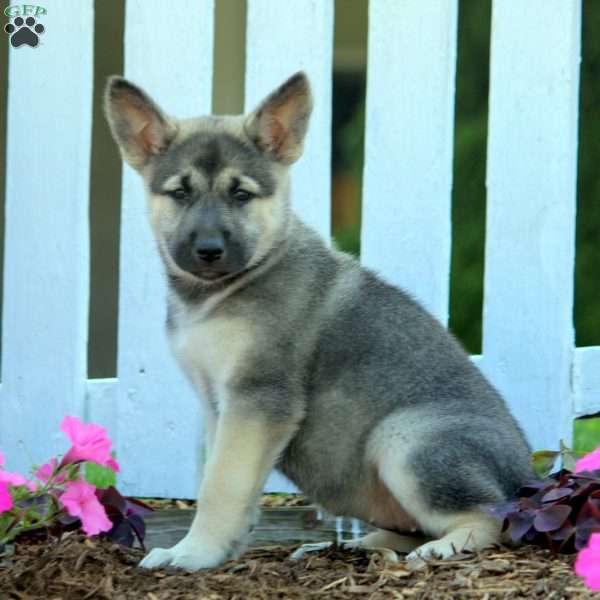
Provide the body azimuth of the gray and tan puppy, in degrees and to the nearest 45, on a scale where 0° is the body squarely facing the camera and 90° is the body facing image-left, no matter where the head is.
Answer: approximately 45°

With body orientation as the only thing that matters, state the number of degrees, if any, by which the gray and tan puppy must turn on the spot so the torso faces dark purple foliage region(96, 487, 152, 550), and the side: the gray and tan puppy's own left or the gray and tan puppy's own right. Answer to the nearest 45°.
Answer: approximately 45° to the gray and tan puppy's own right

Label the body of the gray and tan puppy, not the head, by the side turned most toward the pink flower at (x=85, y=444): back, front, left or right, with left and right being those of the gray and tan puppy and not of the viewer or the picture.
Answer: front

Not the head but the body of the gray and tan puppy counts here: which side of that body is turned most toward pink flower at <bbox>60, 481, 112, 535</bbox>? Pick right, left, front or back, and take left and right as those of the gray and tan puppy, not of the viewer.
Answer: front

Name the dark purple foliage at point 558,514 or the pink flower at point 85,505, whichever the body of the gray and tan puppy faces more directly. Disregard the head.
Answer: the pink flower

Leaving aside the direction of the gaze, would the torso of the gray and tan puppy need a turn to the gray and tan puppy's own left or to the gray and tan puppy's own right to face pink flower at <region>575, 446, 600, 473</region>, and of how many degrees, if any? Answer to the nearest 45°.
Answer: approximately 90° to the gray and tan puppy's own left

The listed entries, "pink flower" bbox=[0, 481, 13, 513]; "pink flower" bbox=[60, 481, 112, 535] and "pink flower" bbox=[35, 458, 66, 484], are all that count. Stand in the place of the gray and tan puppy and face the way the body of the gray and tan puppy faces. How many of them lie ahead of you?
3

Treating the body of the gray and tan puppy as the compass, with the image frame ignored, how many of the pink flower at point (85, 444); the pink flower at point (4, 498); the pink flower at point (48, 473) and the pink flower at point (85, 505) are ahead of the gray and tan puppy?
4

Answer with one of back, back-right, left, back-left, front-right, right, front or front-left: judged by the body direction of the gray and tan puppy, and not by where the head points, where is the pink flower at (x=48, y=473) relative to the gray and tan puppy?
front

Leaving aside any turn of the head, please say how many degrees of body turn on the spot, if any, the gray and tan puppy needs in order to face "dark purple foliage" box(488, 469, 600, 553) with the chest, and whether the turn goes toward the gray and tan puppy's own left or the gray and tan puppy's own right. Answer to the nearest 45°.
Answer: approximately 180°

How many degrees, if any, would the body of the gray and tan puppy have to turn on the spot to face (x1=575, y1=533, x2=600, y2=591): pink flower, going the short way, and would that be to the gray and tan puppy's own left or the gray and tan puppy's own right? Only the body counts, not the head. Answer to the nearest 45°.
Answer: approximately 90° to the gray and tan puppy's own left
